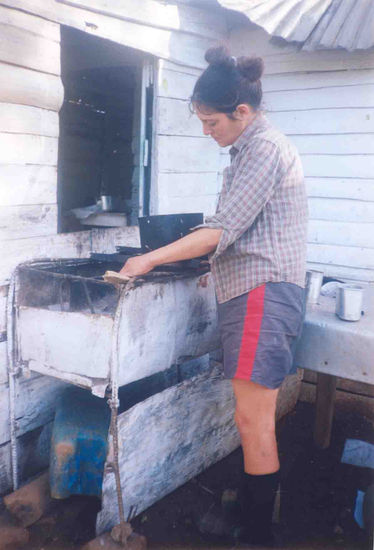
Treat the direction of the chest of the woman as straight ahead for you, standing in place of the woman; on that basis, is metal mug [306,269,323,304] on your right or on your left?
on your right

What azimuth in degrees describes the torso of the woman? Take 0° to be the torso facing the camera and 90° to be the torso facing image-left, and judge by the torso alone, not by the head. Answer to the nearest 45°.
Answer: approximately 90°

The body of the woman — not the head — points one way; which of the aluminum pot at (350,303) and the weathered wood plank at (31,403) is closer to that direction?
the weathered wood plank

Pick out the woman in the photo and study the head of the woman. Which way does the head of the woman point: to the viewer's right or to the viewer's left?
to the viewer's left

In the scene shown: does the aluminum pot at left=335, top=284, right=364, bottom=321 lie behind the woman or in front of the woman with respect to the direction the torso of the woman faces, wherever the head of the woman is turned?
behind
